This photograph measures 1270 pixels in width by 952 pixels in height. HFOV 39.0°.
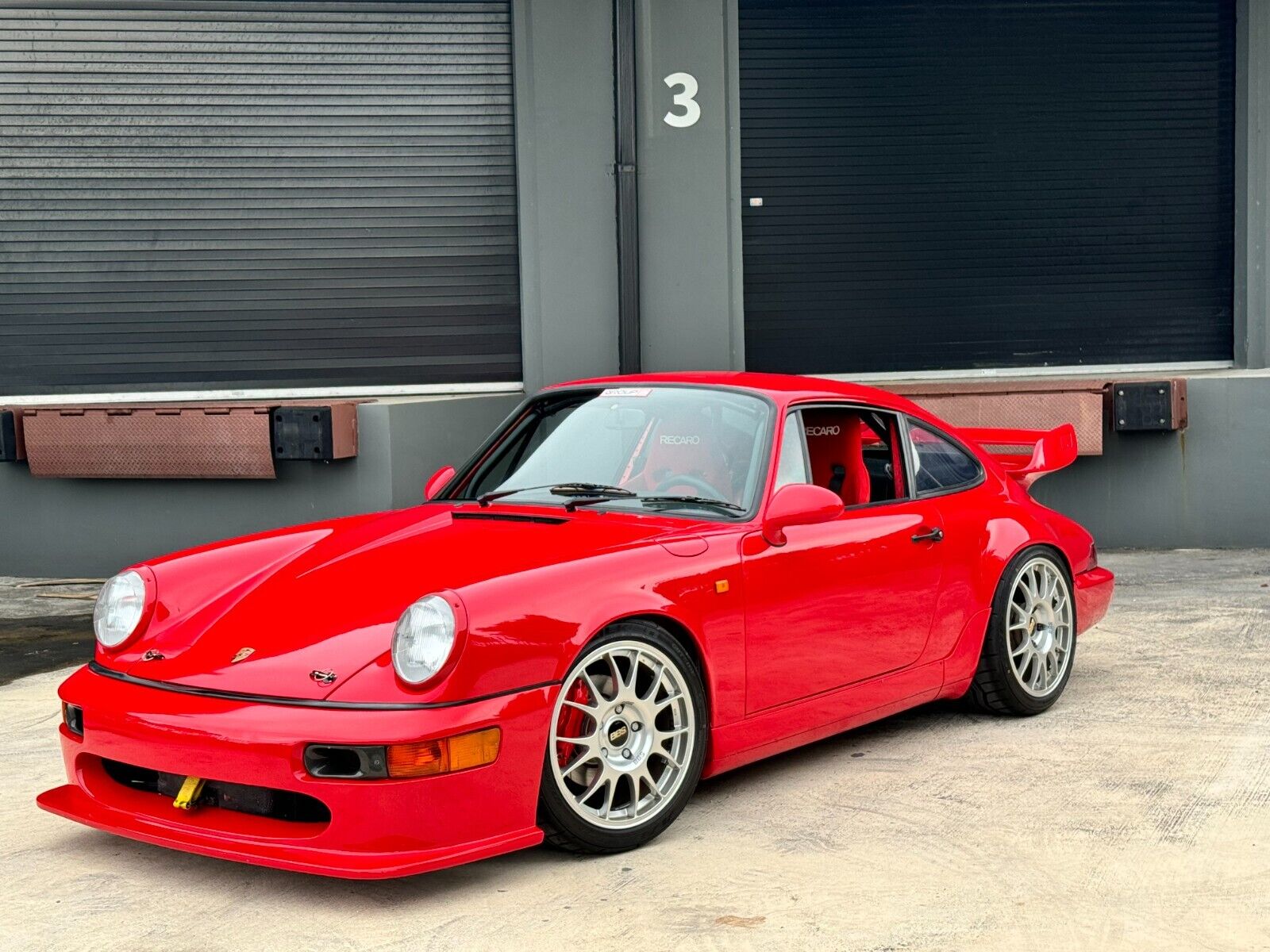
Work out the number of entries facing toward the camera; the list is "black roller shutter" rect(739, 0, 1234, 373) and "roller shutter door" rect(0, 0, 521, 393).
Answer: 2

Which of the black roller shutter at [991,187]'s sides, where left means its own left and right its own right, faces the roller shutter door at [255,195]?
right

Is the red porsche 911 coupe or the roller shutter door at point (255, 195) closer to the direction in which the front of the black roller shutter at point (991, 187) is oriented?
the red porsche 911 coupe

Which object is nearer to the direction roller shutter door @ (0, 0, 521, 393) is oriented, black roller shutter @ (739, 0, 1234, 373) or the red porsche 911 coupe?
the red porsche 911 coupe

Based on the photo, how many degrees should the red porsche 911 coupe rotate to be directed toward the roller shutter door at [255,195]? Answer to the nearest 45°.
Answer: approximately 135° to its right

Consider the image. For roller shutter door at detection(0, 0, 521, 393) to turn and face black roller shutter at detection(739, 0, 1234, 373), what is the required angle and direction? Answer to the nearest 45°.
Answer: approximately 90° to its left

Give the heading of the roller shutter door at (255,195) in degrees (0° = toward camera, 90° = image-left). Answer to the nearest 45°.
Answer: approximately 0°

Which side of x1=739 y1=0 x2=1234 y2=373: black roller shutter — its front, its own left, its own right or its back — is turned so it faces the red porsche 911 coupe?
front

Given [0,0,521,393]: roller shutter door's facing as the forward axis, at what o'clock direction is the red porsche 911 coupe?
The red porsche 911 coupe is roughly at 12 o'clock from the roller shutter door.
